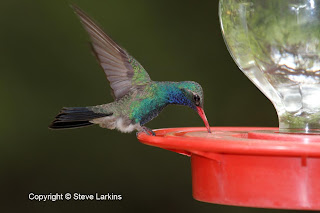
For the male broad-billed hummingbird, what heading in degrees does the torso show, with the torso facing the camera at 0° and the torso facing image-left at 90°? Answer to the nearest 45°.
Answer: approximately 270°
